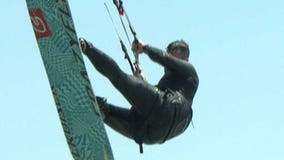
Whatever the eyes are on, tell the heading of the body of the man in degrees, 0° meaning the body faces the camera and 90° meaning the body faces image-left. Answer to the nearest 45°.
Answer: approximately 90°
